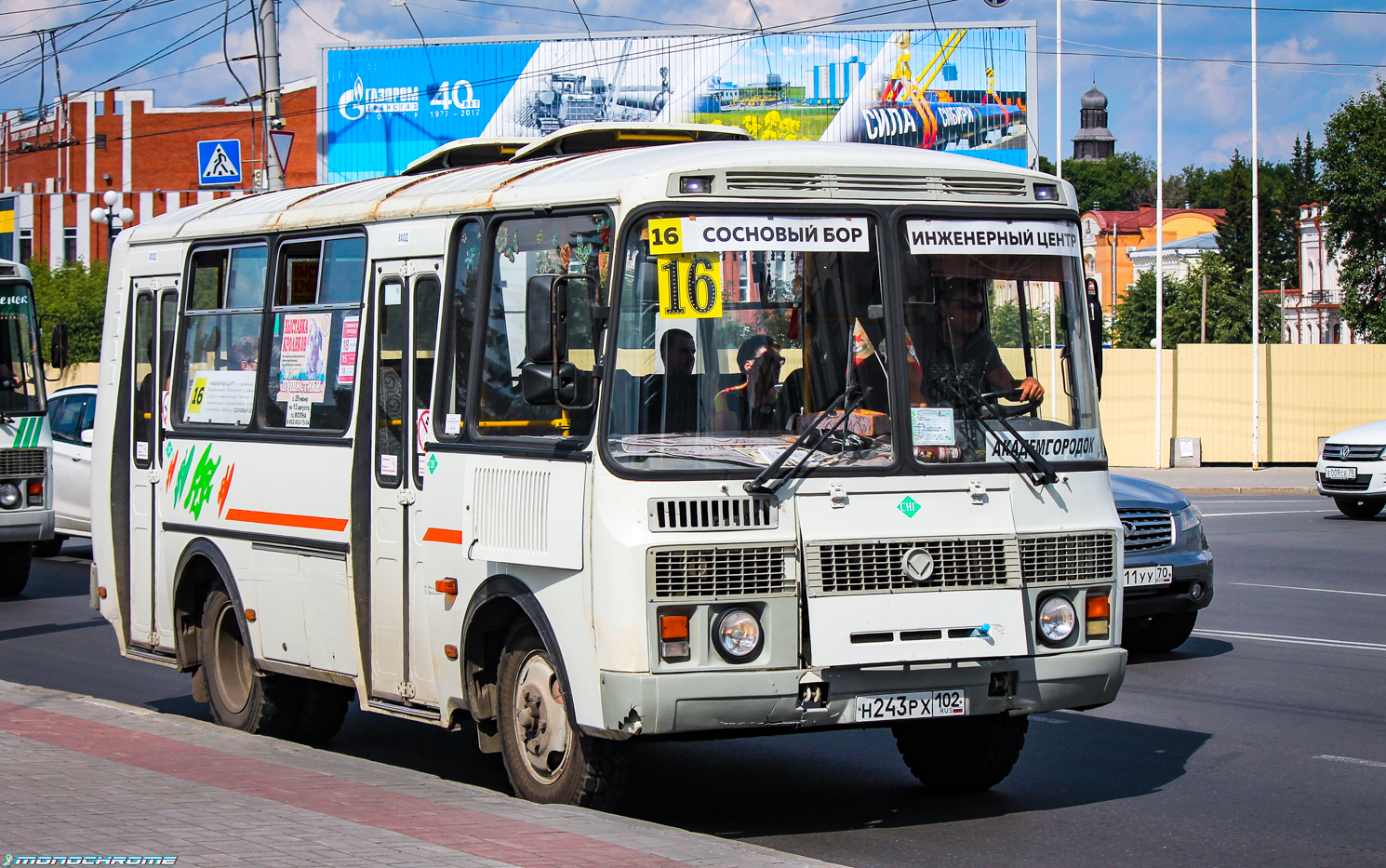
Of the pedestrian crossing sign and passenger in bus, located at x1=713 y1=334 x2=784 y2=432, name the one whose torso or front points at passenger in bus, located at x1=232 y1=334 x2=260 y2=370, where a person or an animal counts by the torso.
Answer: the pedestrian crossing sign

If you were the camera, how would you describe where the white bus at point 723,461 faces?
facing the viewer and to the right of the viewer

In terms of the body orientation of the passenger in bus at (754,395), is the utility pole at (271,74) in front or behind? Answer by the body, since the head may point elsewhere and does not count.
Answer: behind

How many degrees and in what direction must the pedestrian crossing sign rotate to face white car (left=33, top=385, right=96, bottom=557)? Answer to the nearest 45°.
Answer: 0° — it already faces it

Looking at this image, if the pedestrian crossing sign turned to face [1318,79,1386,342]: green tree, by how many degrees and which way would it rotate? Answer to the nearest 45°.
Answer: approximately 135° to its left

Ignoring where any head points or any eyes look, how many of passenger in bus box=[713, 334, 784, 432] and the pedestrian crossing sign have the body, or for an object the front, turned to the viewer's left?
0

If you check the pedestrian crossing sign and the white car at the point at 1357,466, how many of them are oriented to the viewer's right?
0

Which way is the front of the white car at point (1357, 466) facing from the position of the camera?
facing the viewer and to the left of the viewer

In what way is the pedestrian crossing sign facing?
toward the camera

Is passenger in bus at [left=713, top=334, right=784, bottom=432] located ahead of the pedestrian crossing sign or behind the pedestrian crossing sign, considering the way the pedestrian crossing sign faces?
ahead
